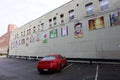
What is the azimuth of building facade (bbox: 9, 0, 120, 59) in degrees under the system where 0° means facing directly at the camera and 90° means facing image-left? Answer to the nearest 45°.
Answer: approximately 45°
